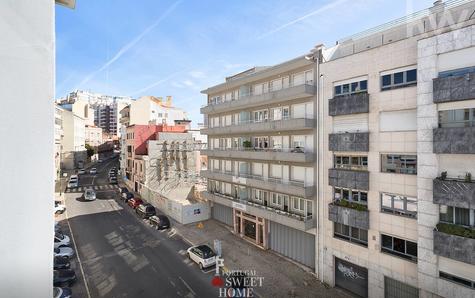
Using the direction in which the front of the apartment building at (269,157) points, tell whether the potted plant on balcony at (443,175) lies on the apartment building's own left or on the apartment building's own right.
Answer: on the apartment building's own left

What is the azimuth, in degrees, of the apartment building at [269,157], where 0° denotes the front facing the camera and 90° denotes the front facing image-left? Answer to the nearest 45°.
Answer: approximately 45°
